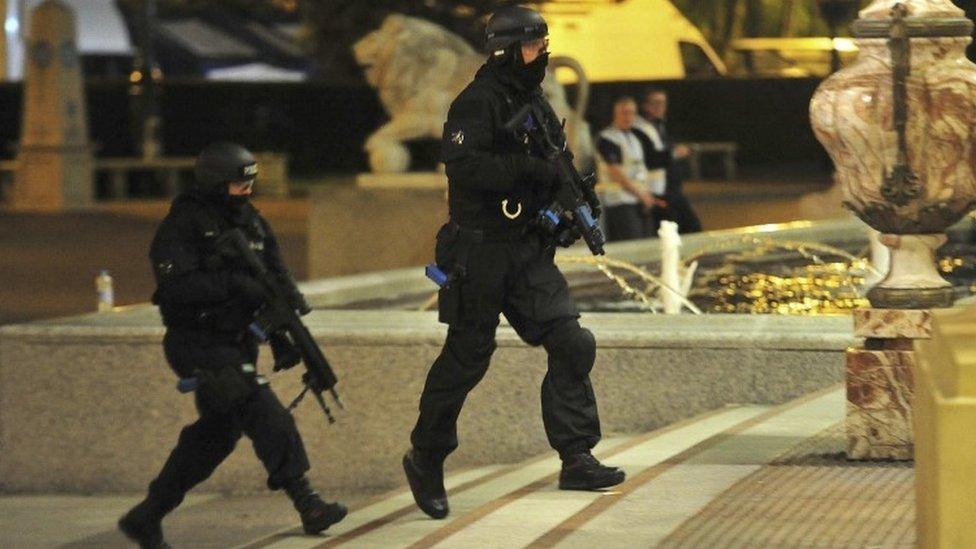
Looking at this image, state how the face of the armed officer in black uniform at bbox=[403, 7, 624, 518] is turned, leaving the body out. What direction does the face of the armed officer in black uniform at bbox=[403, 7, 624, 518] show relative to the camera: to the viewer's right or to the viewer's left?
to the viewer's right

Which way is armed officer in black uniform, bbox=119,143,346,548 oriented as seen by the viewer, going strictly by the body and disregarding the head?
to the viewer's right

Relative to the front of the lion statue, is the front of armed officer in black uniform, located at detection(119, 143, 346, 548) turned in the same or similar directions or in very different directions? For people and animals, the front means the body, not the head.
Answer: very different directions

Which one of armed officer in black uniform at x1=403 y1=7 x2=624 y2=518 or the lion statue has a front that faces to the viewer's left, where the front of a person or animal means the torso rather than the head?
the lion statue

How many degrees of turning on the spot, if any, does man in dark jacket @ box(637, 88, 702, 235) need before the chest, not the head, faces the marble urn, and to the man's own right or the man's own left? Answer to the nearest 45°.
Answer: approximately 45° to the man's own left

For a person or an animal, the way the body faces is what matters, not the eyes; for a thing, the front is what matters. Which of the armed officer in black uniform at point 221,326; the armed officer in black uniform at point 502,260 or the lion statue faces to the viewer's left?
the lion statue

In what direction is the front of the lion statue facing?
to the viewer's left
